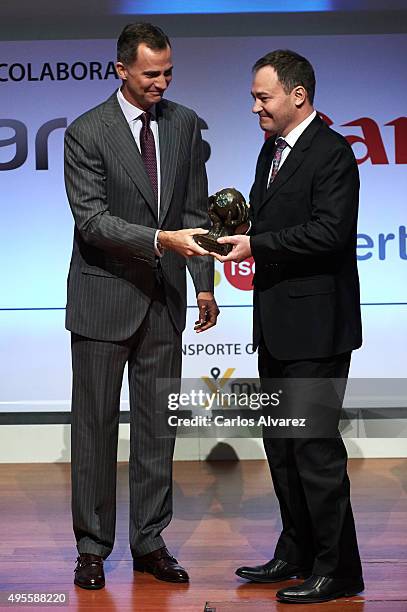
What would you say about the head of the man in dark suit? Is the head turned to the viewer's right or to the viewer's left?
to the viewer's left

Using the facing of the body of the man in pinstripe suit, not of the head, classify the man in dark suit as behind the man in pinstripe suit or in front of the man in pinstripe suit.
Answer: in front

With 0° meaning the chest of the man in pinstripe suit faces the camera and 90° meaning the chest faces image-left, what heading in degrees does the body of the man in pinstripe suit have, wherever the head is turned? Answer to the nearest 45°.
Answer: approximately 315°
